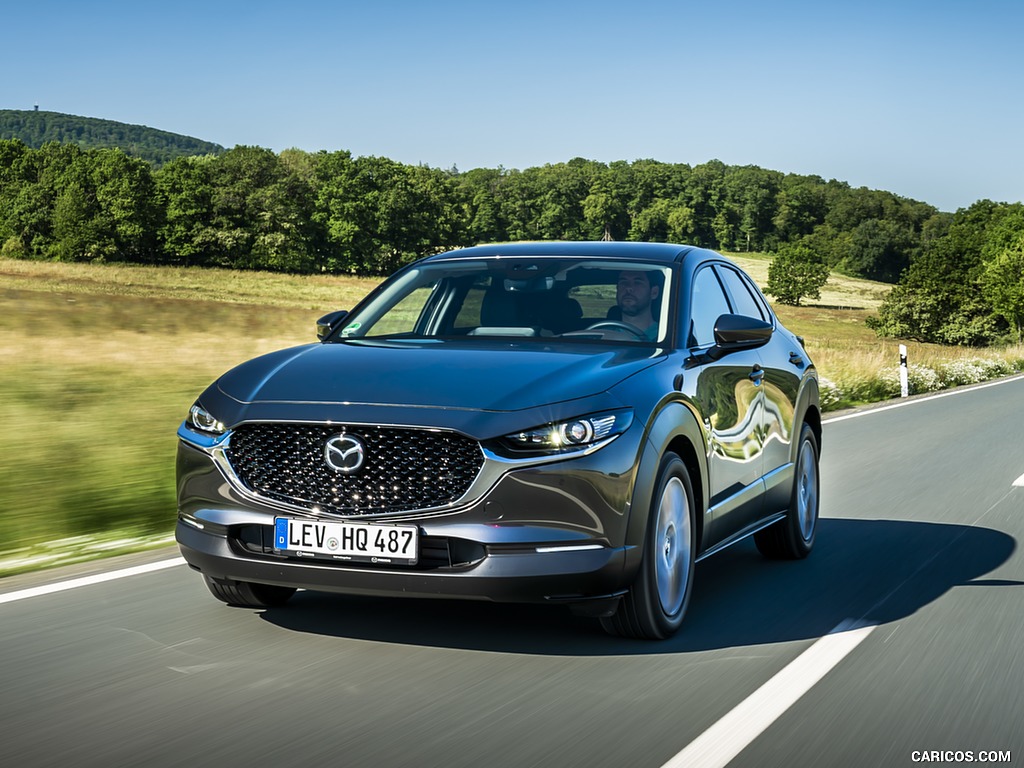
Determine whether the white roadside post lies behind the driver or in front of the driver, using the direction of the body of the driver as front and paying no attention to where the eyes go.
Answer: behind

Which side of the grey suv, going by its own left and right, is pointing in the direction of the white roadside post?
back

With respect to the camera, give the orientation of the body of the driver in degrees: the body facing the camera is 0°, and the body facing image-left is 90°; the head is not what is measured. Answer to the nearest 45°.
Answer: approximately 45°

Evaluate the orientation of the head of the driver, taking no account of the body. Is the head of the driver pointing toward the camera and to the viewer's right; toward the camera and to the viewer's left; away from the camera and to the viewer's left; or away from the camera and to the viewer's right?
toward the camera and to the viewer's left
